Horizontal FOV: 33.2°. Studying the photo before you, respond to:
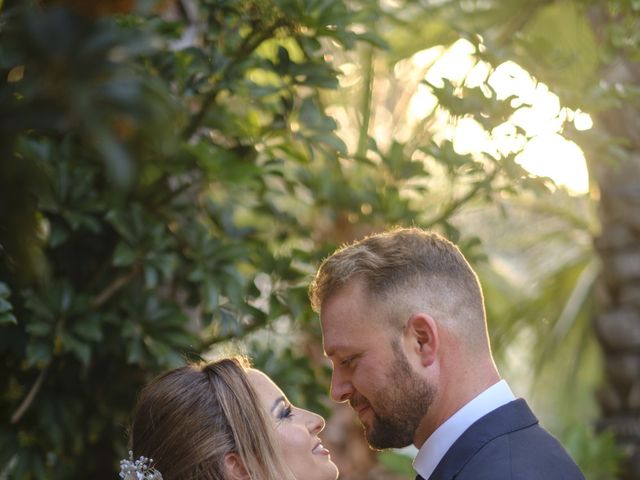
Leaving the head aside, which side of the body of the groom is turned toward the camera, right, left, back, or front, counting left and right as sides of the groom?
left

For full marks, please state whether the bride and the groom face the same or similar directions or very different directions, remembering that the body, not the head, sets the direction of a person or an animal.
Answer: very different directions

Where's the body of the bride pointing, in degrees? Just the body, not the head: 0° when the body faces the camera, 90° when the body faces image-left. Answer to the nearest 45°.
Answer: approximately 270°

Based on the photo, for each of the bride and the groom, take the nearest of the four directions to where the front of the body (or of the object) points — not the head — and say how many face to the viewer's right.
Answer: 1

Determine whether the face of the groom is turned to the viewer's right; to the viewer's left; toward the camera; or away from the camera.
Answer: to the viewer's left

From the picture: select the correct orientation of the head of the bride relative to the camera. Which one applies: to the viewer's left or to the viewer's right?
to the viewer's right
